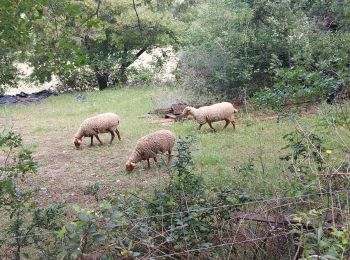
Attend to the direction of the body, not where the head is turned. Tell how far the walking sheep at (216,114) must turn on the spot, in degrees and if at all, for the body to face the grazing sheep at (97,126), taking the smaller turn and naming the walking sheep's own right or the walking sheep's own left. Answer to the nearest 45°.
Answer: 0° — it already faces it

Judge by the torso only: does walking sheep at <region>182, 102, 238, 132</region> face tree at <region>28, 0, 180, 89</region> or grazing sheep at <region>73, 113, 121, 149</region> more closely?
the grazing sheep

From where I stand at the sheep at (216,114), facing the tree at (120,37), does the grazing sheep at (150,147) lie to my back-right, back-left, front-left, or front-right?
back-left

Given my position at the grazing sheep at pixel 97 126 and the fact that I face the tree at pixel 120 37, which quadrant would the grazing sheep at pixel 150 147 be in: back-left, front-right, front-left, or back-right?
back-right

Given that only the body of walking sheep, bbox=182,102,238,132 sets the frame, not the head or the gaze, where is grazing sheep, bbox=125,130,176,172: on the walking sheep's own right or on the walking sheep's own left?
on the walking sheep's own left

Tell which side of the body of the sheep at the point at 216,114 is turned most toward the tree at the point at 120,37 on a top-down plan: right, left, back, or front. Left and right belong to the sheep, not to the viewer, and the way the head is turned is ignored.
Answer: right

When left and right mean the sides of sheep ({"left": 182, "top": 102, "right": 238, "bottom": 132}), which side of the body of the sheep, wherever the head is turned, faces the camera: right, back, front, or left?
left
